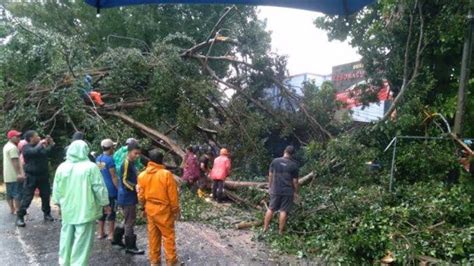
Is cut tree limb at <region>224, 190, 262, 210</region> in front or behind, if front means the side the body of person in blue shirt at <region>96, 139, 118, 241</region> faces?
in front

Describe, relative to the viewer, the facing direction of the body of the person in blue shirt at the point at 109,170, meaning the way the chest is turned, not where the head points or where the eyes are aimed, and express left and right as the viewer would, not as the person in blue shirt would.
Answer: facing away from the viewer and to the right of the viewer

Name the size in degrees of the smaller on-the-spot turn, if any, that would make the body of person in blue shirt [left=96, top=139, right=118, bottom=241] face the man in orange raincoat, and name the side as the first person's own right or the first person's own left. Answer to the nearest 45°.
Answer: approximately 90° to the first person's own right

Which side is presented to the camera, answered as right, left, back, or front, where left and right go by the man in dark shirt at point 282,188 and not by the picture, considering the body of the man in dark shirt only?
back

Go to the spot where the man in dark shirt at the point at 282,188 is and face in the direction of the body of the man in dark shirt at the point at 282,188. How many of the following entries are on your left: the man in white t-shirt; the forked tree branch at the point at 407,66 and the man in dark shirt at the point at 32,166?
2

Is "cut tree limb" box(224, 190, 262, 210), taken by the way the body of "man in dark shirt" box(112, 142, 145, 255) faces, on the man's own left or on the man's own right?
on the man's own left

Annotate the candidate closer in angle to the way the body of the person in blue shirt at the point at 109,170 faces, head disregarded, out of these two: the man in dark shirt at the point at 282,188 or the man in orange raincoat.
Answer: the man in dark shirt

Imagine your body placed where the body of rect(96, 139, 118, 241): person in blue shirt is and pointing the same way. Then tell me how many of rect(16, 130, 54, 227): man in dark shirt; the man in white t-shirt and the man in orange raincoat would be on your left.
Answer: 2

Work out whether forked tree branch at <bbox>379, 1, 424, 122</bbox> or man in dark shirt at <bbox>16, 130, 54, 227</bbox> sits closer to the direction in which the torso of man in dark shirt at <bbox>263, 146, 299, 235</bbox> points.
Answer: the forked tree branch

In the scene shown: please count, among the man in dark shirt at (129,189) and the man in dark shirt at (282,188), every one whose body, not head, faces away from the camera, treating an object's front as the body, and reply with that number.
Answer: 1

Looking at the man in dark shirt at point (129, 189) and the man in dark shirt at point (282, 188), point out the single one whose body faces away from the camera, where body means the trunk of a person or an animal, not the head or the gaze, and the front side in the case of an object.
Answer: the man in dark shirt at point (282, 188)
